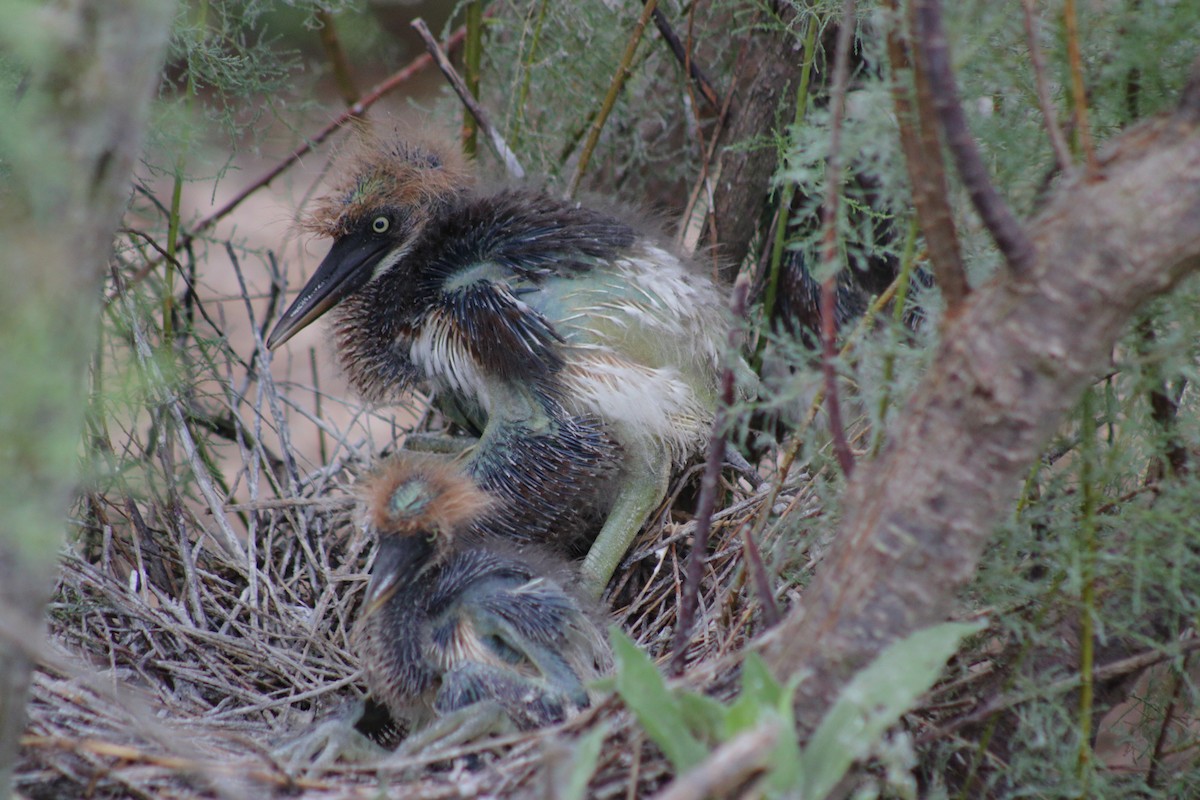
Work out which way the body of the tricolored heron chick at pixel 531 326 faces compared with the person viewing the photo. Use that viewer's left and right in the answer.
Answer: facing to the left of the viewer

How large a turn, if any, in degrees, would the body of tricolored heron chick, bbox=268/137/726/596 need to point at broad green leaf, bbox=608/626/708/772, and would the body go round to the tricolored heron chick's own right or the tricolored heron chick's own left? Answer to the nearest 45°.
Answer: approximately 90° to the tricolored heron chick's own left

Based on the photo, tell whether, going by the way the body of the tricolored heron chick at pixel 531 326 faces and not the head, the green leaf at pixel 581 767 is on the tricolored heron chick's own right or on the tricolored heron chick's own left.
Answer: on the tricolored heron chick's own left
